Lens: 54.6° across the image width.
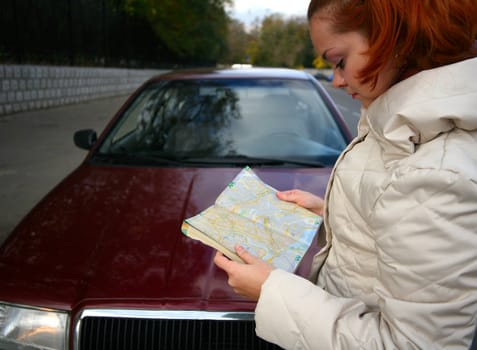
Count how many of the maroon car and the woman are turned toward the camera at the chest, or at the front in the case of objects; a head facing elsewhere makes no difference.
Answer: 1

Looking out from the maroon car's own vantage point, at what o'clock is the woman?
The woman is roughly at 11 o'clock from the maroon car.

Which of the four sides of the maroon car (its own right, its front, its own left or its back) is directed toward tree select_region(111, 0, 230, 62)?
back

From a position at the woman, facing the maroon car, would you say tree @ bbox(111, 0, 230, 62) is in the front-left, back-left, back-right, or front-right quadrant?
front-right

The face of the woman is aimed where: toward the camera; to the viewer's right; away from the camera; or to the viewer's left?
to the viewer's left

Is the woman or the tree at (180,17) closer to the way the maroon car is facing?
the woman

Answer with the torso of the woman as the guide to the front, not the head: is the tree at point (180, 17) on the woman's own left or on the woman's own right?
on the woman's own right

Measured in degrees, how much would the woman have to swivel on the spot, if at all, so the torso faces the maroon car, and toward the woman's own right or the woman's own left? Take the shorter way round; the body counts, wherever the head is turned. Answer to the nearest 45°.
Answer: approximately 45° to the woman's own right

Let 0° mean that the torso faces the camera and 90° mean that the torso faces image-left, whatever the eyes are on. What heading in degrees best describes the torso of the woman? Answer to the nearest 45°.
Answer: approximately 90°

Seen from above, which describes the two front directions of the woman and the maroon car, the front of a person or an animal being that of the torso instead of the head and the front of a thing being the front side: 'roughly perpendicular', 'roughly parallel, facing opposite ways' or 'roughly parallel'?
roughly perpendicular

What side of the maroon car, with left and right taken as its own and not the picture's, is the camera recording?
front
